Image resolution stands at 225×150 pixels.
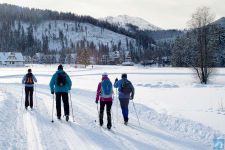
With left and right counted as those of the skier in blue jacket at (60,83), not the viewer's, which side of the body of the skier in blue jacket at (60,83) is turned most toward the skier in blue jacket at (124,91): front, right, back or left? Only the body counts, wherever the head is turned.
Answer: right

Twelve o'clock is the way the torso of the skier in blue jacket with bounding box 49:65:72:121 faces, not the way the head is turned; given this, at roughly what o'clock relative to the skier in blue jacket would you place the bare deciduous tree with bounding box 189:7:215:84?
The bare deciduous tree is roughly at 1 o'clock from the skier in blue jacket.

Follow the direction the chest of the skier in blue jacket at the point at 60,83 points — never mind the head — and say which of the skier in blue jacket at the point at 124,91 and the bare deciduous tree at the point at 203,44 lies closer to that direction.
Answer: the bare deciduous tree

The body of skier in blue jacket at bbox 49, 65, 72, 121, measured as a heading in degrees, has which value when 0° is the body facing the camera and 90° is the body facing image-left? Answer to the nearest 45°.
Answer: approximately 180°
